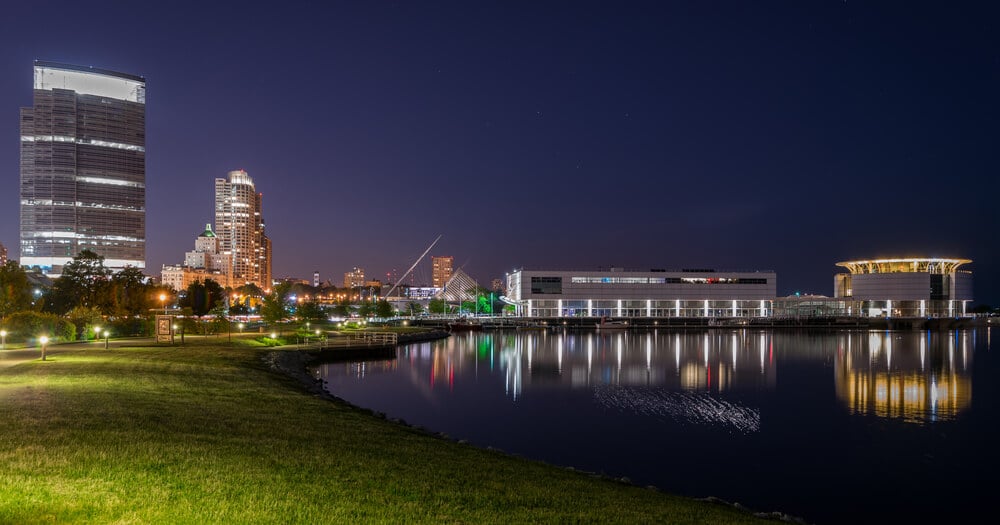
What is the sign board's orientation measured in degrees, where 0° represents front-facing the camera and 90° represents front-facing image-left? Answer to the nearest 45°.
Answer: approximately 0°
